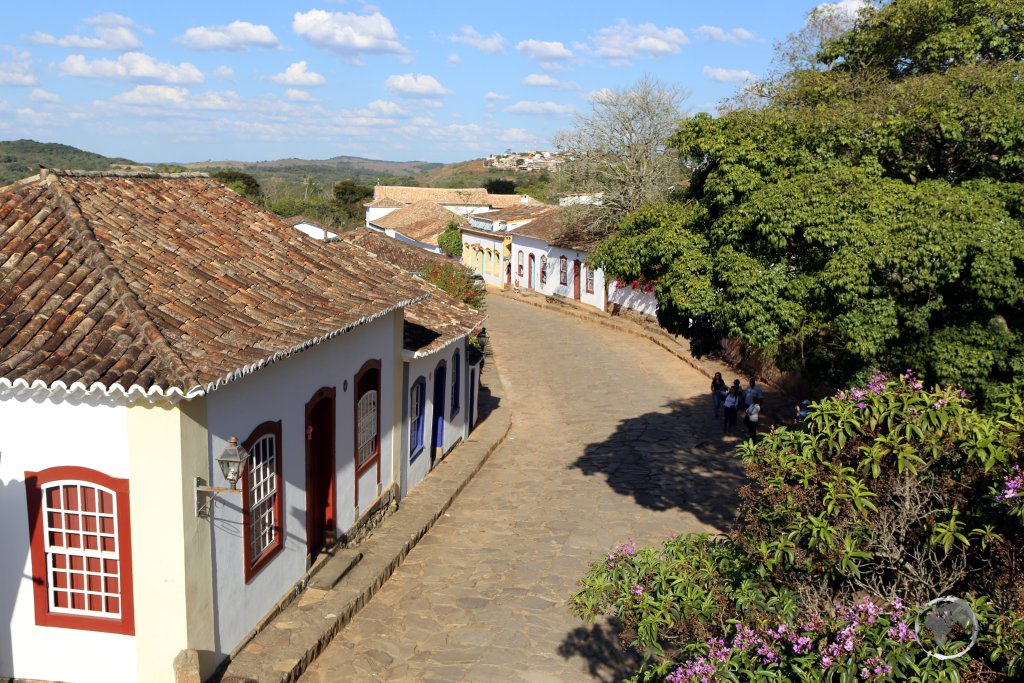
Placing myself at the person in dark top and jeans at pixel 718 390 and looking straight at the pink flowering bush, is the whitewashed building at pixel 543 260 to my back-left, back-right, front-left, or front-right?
back-right

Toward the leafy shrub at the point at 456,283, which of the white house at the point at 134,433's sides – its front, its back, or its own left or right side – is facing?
left

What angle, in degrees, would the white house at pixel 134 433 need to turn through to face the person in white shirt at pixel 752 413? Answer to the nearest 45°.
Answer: approximately 90° to its left

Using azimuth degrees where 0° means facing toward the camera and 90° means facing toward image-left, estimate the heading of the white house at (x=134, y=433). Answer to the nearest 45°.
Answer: approximately 315°

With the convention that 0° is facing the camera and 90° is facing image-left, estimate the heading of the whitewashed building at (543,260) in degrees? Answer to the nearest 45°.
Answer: approximately 45°

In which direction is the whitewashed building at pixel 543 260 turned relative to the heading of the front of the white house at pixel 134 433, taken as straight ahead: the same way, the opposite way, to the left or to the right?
to the right

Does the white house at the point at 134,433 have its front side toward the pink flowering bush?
yes

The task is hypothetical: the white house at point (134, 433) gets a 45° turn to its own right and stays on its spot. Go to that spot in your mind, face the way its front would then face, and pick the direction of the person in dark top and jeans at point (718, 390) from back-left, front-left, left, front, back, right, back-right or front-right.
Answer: back-left
